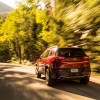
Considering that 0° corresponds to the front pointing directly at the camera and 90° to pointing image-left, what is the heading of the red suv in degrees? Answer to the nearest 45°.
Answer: approximately 135°
